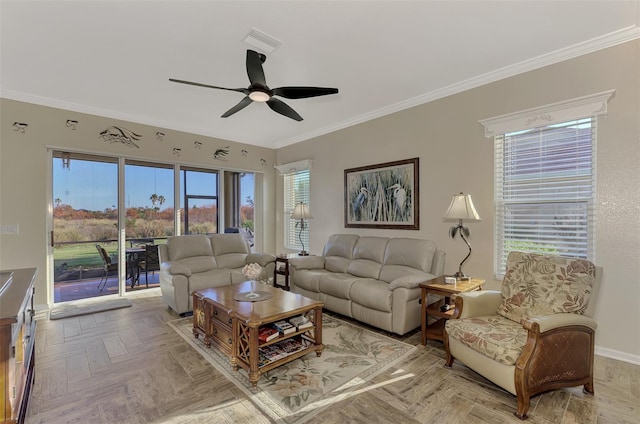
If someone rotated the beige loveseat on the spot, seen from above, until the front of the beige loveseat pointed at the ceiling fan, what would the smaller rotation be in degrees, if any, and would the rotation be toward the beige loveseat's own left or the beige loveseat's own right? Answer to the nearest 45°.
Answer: approximately 45° to the beige loveseat's own right

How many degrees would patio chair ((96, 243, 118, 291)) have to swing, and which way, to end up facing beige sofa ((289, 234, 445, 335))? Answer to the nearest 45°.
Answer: approximately 45° to its right

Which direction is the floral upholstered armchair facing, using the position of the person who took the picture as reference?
facing the viewer and to the left of the viewer

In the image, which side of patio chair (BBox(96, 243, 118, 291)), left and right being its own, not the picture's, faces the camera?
right

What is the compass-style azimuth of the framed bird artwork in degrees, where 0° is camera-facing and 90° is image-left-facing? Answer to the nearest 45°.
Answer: approximately 45°

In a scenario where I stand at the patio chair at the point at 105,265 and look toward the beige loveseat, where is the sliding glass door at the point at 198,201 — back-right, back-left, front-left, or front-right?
front-left

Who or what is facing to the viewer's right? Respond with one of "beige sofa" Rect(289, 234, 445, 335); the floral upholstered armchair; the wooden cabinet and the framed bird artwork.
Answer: the wooden cabinet

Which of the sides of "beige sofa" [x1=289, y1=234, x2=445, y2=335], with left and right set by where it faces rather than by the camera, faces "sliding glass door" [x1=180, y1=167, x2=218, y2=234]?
right

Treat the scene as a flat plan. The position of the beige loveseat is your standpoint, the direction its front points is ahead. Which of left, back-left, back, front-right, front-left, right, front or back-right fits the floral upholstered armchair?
front

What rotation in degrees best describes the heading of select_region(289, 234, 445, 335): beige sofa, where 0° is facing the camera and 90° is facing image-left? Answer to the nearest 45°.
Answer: approximately 45°

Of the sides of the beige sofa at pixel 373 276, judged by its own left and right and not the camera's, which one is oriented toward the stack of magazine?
front

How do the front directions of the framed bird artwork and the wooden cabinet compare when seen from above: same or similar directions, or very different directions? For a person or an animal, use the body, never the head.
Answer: very different directions

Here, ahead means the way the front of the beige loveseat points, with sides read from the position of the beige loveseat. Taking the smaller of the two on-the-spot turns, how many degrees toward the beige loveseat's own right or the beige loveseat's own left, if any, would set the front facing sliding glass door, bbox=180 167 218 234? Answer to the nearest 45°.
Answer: approximately 135° to the beige loveseat's own left

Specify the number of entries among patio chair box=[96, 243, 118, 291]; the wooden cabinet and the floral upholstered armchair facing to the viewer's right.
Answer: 2

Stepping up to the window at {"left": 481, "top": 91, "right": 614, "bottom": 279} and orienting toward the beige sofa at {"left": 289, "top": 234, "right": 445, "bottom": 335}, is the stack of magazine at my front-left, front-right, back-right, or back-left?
front-left

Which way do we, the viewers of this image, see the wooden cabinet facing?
facing to the right of the viewer

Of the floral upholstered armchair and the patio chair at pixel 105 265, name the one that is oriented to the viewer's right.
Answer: the patio chair

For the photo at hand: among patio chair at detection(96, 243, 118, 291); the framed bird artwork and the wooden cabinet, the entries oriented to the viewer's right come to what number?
2

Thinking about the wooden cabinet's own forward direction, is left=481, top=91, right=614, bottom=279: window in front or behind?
in front

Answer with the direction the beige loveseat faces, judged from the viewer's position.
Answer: facing the viewer and to the right of the viewer
